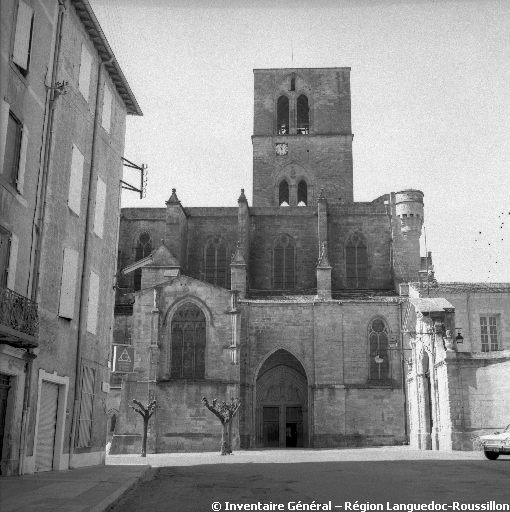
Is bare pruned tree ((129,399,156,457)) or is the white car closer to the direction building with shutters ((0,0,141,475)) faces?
the white car

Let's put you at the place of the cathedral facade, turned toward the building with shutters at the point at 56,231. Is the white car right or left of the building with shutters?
left

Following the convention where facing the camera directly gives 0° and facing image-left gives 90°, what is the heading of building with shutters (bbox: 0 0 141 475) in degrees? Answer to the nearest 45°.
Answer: approximately 315°

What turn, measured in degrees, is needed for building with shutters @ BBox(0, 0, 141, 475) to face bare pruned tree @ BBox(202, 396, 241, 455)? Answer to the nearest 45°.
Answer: approximately 90° to its left

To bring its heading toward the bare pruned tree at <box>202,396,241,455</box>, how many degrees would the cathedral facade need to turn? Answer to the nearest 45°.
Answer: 0° — it already faces it

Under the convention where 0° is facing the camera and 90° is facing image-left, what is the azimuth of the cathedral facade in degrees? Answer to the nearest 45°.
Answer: approximately 0°
